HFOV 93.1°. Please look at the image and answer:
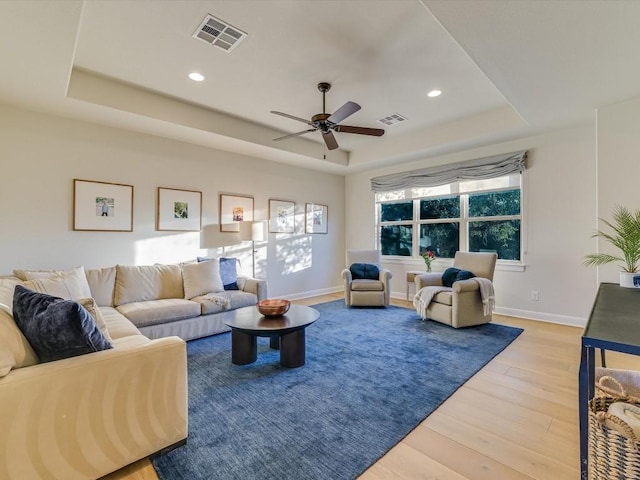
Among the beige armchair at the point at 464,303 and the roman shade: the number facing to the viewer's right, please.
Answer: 0

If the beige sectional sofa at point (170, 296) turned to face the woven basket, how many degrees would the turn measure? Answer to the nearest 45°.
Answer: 0° — it already faces it

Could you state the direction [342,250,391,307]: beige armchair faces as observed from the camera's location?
facing the viewer

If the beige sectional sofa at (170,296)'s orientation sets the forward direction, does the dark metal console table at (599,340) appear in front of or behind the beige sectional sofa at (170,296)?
in front

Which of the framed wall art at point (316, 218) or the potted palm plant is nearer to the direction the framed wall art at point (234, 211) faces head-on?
the potted palm plant

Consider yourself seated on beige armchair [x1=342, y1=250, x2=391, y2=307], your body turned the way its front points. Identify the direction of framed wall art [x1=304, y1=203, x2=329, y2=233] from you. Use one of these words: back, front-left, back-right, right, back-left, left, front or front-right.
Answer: back-right

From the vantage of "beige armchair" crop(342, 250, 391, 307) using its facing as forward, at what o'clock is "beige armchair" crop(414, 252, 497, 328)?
"beige armchair" crop(414, 252, 497, 328) is roughly at 10 o'clock from "beige armchair" crop(342, 250, 391, 307).

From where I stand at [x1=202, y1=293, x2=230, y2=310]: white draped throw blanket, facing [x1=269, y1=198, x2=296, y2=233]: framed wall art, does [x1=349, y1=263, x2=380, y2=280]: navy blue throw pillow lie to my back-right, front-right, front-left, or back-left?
front-right

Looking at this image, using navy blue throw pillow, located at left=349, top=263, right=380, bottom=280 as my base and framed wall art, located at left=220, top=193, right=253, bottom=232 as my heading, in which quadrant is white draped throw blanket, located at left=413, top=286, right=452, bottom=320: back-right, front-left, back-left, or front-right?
back-left

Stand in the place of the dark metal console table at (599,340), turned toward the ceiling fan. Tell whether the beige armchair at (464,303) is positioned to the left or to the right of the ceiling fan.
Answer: right

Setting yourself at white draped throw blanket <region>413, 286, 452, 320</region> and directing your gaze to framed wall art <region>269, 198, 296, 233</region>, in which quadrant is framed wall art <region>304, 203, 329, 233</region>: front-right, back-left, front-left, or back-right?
front-right

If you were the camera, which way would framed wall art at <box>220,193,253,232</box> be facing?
facing the viewer and to the right of the viewer

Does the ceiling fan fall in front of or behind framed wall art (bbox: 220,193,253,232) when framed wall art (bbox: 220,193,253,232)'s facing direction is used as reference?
in front

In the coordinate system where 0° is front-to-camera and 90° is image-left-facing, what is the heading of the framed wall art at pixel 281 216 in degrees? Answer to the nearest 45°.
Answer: approximately 315°

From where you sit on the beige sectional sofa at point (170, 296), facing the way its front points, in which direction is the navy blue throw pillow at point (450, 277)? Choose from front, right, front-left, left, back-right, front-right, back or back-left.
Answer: front-left

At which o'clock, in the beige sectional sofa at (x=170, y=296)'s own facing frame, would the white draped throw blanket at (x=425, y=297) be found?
The white draped throw blanket is roughly at 11 o'clock from the beige sectional sofa.

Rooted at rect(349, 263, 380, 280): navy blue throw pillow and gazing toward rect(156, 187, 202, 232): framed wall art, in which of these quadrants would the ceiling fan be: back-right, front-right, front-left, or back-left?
front-left

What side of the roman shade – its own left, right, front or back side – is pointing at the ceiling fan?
front
